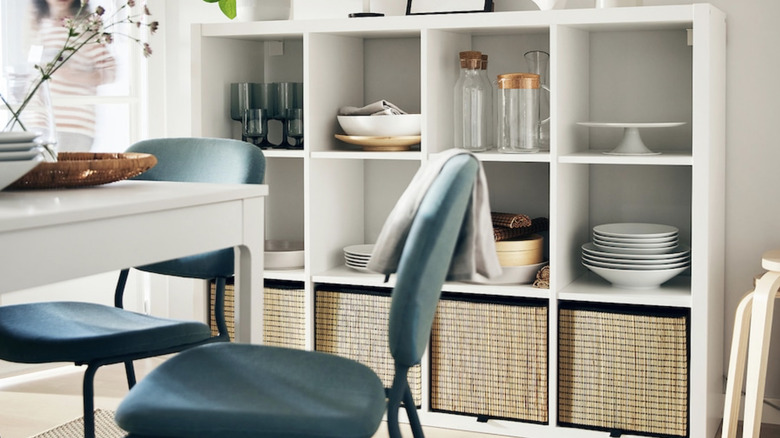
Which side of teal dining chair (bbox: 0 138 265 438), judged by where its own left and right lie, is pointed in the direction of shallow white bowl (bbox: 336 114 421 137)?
back

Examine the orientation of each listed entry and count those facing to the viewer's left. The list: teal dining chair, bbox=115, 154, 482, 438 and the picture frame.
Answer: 1

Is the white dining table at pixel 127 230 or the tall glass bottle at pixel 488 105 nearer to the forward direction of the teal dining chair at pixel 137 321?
the white dining table

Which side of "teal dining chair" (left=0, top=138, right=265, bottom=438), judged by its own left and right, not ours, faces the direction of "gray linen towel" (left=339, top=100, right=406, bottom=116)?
back

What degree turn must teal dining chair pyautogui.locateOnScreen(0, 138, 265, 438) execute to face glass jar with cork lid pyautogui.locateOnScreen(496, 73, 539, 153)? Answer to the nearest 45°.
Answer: approximately 180°

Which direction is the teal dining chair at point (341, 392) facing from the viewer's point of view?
to the viewer's left

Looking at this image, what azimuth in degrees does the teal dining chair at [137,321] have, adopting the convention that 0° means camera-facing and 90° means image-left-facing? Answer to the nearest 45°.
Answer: approximately 45°

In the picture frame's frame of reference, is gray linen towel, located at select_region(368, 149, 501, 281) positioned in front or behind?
in front

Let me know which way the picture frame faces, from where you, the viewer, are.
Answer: facing the viewer

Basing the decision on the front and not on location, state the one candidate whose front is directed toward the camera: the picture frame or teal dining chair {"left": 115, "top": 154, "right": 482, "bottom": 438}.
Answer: the picture frame

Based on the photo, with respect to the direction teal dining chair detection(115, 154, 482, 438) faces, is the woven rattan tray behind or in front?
in front

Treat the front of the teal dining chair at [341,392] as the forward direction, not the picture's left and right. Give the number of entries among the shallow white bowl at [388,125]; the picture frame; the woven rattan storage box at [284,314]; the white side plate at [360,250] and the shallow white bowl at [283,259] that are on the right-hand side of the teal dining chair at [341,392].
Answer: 5
